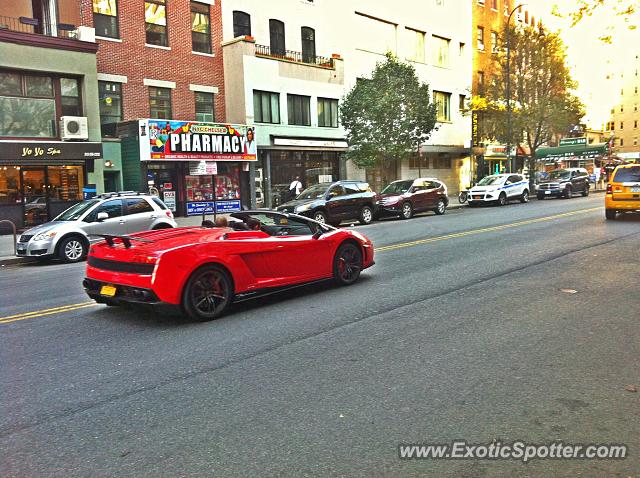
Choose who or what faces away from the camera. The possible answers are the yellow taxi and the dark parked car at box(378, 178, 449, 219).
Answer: the yellow taxi

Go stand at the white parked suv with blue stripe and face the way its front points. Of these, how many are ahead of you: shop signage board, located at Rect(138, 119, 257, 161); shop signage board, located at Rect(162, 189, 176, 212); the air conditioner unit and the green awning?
3

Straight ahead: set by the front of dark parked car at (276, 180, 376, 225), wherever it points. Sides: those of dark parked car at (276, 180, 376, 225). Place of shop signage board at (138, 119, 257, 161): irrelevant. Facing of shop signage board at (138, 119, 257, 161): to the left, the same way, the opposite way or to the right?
to the left

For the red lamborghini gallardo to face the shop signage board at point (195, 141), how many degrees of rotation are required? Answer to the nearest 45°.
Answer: approximately 45° to its left

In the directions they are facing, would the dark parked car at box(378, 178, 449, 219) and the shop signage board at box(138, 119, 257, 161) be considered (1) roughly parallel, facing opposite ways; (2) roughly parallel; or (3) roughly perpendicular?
roughly perpendicular

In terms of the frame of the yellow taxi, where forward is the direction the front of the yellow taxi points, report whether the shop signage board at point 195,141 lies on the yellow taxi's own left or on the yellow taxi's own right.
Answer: on the yellow taxi's own left

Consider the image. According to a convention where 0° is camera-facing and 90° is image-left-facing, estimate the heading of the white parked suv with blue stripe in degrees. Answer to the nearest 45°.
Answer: approximately 45°

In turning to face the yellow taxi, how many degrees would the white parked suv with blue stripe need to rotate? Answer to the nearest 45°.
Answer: approximately 45° to its left

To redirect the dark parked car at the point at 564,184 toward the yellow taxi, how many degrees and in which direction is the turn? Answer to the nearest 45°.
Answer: approximately 45° to its left

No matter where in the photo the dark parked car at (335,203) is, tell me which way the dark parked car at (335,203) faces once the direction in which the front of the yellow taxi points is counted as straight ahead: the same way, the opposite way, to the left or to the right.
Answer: the opposite way

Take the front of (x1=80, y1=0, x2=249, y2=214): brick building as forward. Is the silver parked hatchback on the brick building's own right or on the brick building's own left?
on the brick building's own right

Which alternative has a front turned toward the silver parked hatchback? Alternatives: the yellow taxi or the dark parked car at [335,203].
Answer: the dark parked car

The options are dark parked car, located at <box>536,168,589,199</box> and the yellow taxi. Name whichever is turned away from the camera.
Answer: the yellow taxi

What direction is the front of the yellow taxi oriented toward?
away from the camera
